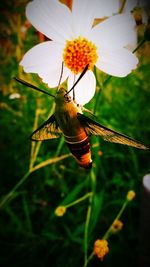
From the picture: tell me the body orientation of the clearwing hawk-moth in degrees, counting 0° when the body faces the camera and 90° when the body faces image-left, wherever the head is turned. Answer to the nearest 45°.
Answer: approximately 180°
